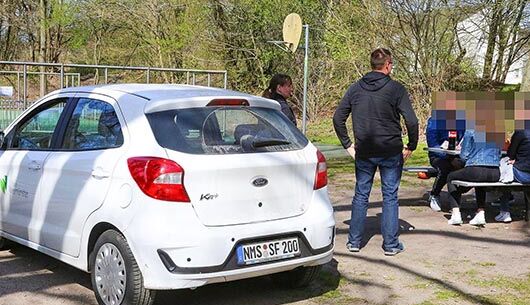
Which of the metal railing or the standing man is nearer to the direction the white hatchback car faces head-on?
the metal railing

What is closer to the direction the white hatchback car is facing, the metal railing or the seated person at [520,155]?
the metal railing

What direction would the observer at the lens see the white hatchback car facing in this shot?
facing away from the viewer and to the left of the viewer

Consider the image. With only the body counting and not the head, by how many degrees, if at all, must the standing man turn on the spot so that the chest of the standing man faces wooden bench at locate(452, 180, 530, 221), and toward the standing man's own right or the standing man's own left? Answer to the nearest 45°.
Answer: approximately 45° to the standing man's own right

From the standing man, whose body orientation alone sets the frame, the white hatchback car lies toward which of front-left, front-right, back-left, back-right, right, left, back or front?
back-left

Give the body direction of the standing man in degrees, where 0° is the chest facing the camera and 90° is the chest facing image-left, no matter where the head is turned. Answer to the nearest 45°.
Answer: approximately 180°

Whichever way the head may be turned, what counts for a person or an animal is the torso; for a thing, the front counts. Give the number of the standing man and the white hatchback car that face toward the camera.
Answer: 0

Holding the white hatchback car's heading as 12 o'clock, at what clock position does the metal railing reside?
The metal railing is roughly at 1 o'clock from the white hatchback car.
